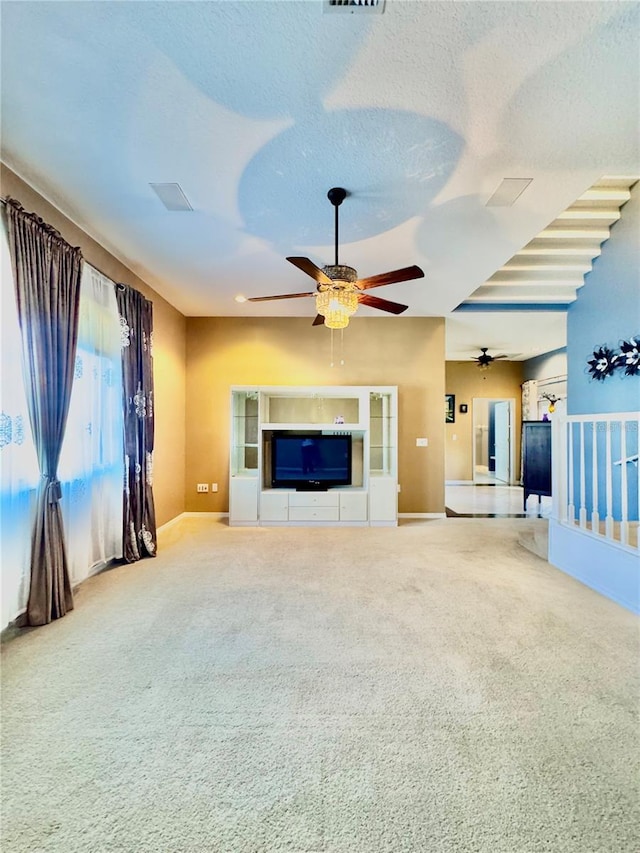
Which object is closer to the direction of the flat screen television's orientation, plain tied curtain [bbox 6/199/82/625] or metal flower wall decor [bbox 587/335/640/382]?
the plain tied curtain

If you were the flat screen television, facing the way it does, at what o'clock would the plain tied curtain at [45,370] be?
The plain tied curtain is roughly at 1 o'clock from the flat screen television.

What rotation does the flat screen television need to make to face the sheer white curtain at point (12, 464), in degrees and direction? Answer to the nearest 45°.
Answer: approximately 45° to its right

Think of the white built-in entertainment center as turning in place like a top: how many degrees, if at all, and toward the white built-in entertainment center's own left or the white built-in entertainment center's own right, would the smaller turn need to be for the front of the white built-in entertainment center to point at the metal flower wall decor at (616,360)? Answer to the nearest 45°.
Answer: approximately 90° to the white built-in entertainment center's own left

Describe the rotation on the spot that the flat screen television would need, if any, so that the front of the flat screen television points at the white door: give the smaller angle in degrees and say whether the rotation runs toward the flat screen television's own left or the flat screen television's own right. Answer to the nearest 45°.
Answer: approximately 135° to the flat screen television's own left

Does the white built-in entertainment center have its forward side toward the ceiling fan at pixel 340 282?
yes

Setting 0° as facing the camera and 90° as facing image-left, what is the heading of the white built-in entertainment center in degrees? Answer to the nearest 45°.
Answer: approximately 0°

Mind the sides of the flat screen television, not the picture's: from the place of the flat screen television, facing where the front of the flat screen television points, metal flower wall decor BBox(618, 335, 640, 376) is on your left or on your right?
on your left

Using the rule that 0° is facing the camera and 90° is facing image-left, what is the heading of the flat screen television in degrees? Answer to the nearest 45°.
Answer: approximately 0°

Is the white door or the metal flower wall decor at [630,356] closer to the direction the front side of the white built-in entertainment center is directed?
the metal flower wall decor
